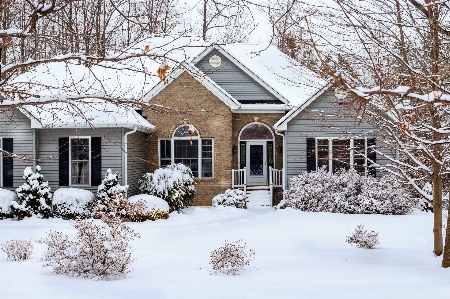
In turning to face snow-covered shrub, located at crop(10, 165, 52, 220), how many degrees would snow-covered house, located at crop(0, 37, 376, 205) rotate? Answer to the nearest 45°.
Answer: approximately 45° to its right

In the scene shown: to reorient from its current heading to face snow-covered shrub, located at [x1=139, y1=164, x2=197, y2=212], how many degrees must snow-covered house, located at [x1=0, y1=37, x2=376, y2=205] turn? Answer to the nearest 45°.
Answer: approximately 45° to its right

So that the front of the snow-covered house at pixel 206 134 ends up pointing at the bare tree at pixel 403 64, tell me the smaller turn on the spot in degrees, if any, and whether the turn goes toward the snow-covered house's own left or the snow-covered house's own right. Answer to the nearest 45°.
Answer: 0° — it already faces it

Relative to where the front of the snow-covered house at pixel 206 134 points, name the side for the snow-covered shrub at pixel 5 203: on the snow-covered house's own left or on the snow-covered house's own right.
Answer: on the snow-covered house's own right

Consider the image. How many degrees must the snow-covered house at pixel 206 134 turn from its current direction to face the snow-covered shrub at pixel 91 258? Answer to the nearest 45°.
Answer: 0° — it already faces it

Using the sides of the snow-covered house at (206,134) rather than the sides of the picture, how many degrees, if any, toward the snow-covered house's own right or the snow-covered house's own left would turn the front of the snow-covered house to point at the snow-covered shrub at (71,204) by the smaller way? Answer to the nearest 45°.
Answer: approximately 45° to the snow-covered house's own right

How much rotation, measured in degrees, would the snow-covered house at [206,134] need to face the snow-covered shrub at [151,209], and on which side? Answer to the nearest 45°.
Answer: approximately 45° to its right

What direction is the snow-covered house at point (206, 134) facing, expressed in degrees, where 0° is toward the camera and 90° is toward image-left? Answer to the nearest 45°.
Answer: approximately 0°
